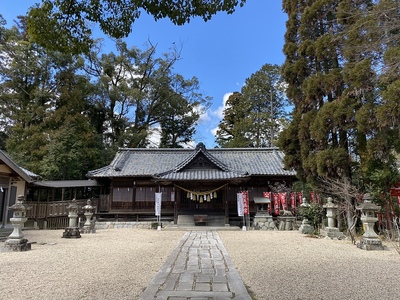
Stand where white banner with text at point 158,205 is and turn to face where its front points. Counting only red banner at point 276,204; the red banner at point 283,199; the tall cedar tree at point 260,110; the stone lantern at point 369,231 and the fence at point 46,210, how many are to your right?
1

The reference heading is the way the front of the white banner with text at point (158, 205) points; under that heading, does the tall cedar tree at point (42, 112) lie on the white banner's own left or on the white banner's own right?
on the white banner's own right

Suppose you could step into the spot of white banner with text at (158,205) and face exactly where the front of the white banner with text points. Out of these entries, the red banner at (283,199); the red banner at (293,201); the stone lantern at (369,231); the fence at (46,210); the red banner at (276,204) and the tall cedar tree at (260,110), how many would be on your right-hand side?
1

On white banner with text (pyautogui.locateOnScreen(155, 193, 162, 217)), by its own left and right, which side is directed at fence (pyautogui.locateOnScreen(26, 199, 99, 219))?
right

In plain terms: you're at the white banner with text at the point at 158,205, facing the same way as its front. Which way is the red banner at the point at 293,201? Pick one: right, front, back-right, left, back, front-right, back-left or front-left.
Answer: left

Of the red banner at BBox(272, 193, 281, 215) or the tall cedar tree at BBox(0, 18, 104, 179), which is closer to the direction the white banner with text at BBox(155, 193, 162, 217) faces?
the red banner

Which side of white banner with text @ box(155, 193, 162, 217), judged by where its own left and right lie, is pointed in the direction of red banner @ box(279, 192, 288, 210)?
left

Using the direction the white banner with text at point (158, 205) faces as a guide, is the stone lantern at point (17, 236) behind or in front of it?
in front

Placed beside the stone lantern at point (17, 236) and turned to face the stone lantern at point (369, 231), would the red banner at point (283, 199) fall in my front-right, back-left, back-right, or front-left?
front-left

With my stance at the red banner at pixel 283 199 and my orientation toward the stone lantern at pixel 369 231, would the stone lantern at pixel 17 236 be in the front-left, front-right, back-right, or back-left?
front-right

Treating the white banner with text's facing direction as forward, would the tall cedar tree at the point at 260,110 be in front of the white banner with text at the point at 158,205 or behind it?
behind

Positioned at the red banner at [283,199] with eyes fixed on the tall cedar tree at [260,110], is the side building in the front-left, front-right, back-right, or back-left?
back-left

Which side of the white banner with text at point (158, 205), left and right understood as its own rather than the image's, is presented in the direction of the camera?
front

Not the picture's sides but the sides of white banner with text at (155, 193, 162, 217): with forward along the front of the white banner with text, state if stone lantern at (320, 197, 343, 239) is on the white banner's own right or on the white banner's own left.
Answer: on the white banner's own left

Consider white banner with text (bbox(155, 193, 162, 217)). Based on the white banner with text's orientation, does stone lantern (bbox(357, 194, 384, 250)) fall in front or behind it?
in front
